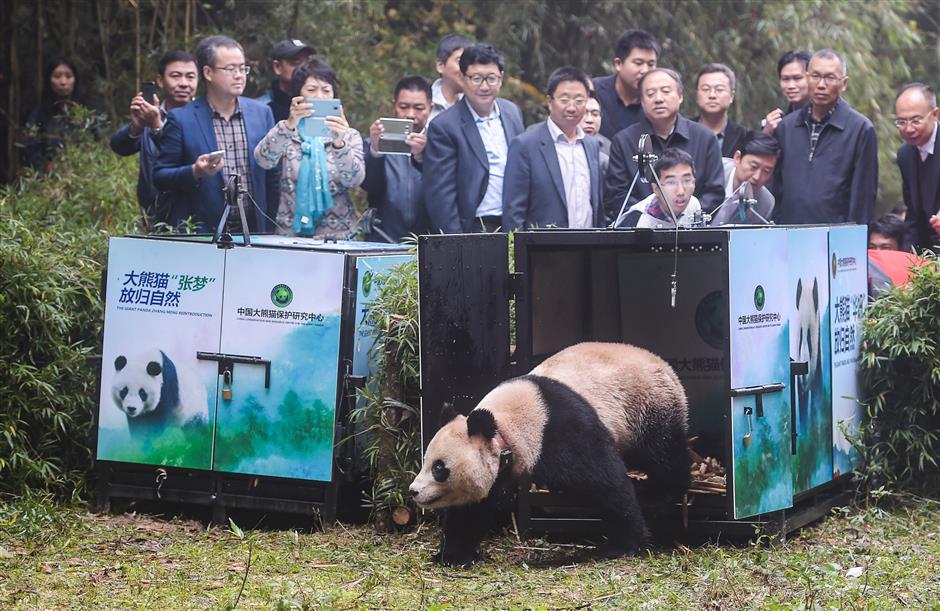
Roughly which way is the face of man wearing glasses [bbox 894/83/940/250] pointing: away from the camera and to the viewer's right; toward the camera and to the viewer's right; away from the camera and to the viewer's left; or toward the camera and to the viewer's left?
toward the camera and to the viewer's left

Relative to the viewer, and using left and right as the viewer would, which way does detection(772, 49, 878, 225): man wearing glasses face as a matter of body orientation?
facing the viewer and to the left of the viewer

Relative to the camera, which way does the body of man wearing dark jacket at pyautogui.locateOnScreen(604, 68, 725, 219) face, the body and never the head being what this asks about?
toward the camera

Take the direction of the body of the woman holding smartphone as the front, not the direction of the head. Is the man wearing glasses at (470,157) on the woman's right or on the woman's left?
on the woman's left

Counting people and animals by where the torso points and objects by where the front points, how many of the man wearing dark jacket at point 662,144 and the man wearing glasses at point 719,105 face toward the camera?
2

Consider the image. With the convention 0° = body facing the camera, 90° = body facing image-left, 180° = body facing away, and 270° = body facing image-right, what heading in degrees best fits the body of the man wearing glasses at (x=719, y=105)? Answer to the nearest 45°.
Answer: approximately 0°

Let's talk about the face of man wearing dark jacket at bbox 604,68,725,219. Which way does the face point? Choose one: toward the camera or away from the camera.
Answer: toward the camera

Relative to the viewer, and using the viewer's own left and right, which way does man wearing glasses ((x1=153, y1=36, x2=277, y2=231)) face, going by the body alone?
facing the viewer and to the right of the viewer

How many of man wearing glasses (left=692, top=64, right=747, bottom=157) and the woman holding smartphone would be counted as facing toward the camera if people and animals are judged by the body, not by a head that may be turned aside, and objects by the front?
2

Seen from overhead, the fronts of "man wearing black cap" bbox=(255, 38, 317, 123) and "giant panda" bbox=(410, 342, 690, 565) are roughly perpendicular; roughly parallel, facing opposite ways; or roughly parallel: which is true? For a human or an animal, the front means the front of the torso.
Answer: roughly perpendicular
